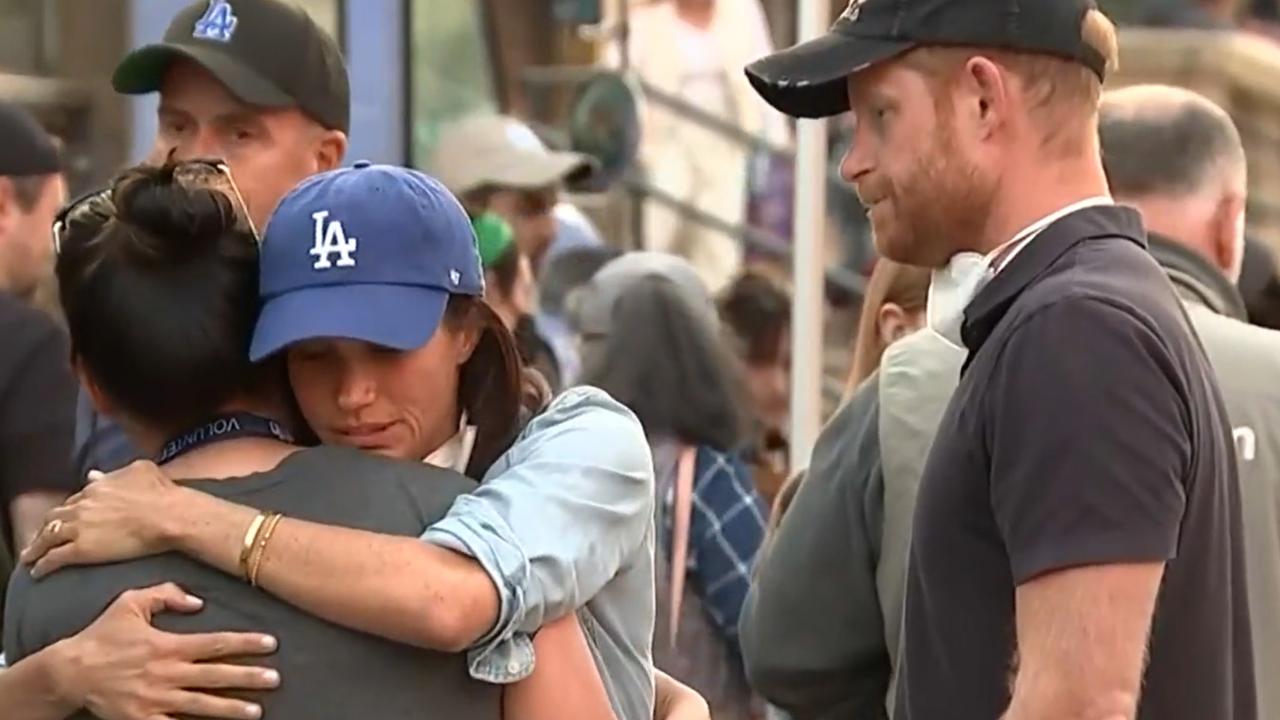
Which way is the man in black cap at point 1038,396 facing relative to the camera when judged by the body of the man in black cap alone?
to the viewer's left

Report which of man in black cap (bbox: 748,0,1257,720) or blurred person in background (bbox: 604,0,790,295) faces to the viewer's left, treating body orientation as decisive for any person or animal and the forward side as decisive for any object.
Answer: the man in black cap

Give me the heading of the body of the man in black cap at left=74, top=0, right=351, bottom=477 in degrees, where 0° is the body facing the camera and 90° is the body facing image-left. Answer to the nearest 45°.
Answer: approximately 45°

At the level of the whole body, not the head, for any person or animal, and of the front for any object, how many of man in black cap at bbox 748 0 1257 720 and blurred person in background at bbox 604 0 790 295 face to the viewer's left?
1

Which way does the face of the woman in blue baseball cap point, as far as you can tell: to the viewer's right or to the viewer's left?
to the viewer's left

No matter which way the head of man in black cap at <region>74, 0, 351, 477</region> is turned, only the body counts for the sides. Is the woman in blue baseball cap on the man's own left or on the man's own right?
on the man's own left

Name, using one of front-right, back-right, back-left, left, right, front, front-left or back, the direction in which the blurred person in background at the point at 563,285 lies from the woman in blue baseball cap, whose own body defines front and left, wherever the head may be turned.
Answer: back-right

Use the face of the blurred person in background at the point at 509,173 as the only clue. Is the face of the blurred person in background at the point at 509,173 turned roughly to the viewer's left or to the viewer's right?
to the viewer's right

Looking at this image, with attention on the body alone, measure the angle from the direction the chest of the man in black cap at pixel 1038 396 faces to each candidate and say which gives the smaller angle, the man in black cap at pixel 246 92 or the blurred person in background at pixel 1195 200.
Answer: the man in black cap

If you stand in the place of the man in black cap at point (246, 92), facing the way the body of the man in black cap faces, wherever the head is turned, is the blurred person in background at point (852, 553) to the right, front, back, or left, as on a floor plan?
left

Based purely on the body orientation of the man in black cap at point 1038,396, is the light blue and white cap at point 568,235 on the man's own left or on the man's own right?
on the man's own right

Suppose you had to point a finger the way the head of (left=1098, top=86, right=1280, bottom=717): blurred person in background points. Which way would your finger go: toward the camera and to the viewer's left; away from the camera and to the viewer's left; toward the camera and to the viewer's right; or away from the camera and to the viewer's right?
away from the camera and to the viewer's right
